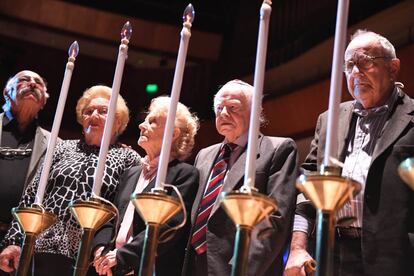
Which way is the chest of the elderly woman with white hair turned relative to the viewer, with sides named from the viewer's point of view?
facing the viewer and to the left of the viewer

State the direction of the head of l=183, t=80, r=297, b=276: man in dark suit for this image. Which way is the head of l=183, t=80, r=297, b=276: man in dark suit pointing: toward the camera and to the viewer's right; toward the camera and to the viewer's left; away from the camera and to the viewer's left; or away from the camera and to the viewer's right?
toward the camera and to the viewer's left

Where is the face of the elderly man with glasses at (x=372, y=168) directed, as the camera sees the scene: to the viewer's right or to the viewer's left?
to the viewer's left

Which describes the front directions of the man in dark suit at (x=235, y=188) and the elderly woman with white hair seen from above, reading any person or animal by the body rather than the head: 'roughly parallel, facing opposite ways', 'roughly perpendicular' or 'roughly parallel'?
roughly parallel

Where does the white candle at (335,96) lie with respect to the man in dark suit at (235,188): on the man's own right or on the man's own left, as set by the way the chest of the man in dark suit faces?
on the man's own left

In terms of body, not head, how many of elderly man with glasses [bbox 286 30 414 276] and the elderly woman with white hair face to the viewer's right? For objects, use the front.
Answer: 0

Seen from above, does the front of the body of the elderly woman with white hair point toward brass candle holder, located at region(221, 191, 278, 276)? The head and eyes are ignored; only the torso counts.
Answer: no

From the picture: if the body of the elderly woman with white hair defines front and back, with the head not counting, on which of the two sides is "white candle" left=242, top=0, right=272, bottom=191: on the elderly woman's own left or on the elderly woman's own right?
on the elderly woman's own left

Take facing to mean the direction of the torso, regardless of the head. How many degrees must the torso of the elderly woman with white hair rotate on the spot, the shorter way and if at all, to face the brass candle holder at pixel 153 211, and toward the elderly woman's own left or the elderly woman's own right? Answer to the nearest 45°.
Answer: approximately 45° to the elderly woman's own left

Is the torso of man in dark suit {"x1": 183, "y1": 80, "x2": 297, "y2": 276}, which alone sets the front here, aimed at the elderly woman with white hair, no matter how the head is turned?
no

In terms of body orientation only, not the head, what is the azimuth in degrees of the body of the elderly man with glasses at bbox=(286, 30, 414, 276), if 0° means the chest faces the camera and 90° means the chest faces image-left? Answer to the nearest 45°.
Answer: approximately 45°

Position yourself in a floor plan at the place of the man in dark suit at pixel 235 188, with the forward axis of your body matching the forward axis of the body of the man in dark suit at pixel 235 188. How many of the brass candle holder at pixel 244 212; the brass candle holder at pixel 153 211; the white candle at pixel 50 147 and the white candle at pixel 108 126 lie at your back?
0

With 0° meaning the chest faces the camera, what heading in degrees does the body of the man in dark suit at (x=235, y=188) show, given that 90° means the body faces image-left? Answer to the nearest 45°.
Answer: approximately 45°

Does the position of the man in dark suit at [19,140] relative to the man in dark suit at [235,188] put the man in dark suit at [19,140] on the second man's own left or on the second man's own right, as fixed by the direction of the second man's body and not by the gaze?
on the second man's own right
